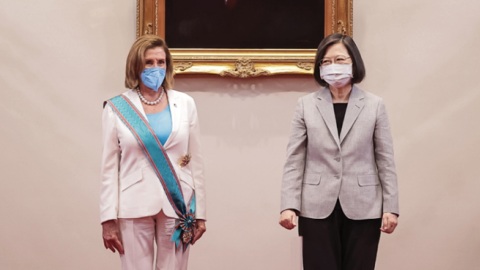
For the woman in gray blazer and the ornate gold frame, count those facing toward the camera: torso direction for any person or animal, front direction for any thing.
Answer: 2

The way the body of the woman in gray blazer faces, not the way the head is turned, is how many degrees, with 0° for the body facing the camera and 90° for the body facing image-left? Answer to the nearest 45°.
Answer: approximately 0°

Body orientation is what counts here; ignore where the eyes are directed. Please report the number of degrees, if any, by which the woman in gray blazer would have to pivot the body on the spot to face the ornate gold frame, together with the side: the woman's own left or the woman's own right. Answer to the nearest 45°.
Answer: approximately 135° to the woman's own right

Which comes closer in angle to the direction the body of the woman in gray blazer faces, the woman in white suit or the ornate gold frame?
the woman in white suit

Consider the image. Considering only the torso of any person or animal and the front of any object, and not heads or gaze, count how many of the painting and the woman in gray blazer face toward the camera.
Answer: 2

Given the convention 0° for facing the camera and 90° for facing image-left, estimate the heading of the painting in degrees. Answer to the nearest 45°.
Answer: approximately 0°
